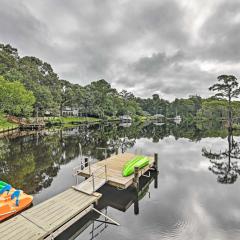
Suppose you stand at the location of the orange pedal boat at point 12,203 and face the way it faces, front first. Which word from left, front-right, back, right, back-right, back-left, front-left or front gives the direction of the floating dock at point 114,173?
front-right

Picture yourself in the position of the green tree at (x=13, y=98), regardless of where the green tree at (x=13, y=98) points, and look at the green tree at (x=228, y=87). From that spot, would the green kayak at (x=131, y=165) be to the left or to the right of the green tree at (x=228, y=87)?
right

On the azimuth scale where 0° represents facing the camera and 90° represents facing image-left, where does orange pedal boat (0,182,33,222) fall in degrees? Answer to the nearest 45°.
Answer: approximately 225°
